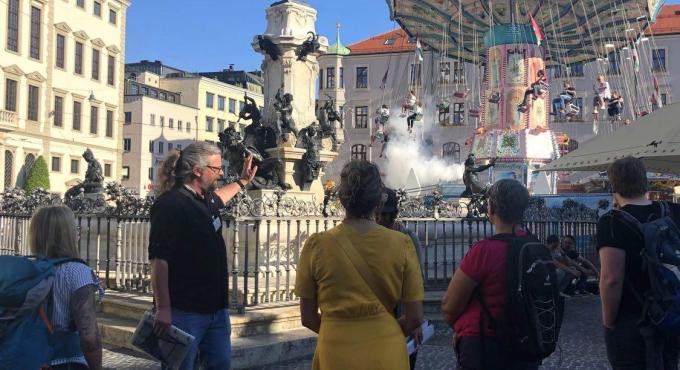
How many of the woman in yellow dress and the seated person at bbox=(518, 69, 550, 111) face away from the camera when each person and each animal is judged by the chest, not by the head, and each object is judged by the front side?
1

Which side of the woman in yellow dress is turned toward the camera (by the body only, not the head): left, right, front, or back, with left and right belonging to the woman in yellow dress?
back

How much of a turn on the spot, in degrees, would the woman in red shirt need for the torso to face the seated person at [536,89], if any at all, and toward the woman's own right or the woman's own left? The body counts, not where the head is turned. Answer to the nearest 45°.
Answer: approximately 45° to the woman's own right

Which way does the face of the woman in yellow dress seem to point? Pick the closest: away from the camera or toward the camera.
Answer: away from the camera

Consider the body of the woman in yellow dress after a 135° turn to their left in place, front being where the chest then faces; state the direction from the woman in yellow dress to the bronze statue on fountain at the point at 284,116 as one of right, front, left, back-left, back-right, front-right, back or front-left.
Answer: back-right

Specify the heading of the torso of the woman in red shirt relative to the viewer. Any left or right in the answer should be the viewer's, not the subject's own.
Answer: facing away from the viewer and to the left of the viewer

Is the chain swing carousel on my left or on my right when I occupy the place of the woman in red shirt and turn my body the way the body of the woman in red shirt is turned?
on my right

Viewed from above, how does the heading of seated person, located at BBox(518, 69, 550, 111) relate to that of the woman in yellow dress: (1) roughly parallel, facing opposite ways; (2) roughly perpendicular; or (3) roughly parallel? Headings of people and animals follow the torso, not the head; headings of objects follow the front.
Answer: roughly perpendicular

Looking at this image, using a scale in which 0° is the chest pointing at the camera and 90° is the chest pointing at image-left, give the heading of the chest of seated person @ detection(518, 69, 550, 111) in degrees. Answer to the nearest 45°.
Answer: approximately 90°

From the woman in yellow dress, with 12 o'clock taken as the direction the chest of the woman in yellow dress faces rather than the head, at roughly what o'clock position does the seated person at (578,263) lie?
The seated person is roughly at 1 o'clock from the woman in yellow dress.

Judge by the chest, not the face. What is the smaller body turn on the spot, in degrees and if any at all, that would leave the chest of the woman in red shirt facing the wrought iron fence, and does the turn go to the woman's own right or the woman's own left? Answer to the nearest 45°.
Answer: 0° — they already face it

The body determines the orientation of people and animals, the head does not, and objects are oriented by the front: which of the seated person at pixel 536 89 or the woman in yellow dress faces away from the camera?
the woman in yellow dress

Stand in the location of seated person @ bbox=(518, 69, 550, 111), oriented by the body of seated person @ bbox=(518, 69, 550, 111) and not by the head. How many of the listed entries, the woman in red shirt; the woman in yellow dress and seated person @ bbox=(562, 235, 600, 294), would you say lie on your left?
3

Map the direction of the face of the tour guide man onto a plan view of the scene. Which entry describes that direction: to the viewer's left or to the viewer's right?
to the viewer's right
